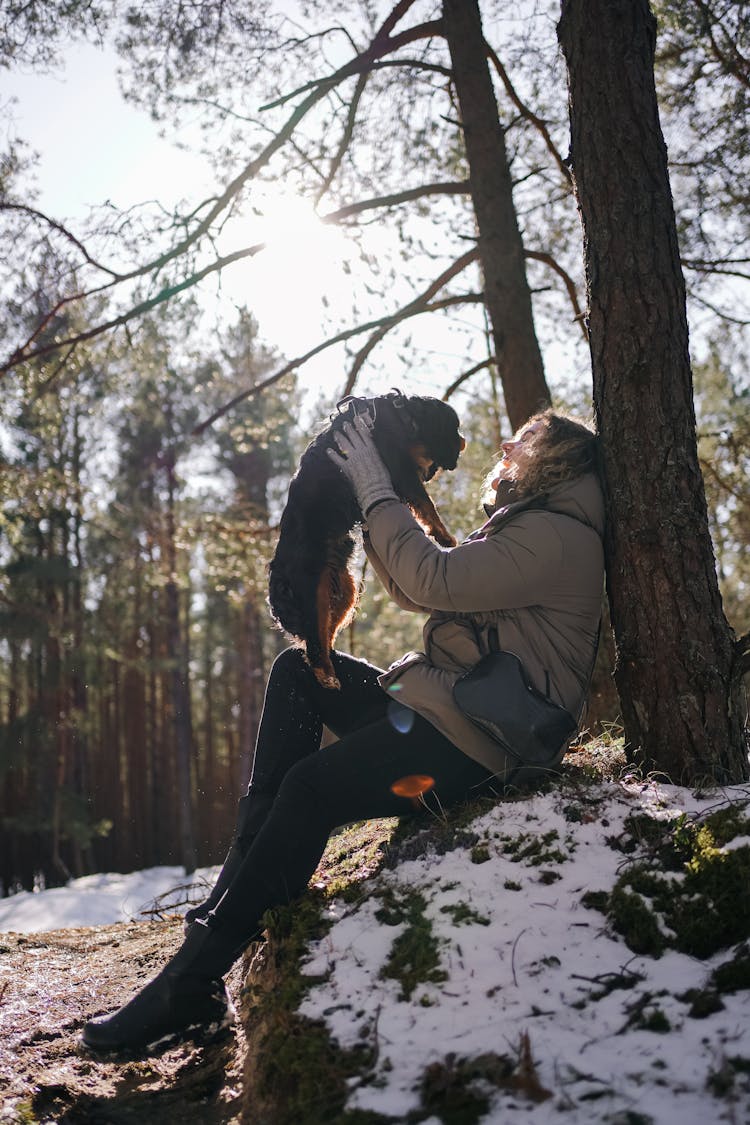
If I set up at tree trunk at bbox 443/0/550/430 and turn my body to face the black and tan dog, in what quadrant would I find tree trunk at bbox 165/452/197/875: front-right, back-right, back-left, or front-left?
back-right

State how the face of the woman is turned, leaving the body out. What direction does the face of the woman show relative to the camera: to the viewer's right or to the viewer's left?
to the viewer's left

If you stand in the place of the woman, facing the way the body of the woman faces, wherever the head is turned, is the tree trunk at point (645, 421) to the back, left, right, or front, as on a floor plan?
back

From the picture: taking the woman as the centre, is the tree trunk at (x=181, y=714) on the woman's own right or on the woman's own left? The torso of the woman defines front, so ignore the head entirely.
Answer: on the woman's own right

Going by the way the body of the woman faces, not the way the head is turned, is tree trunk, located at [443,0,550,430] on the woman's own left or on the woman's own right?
on the woman's own right

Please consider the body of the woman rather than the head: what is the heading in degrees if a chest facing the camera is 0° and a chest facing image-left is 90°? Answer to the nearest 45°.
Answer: approximately 90°
